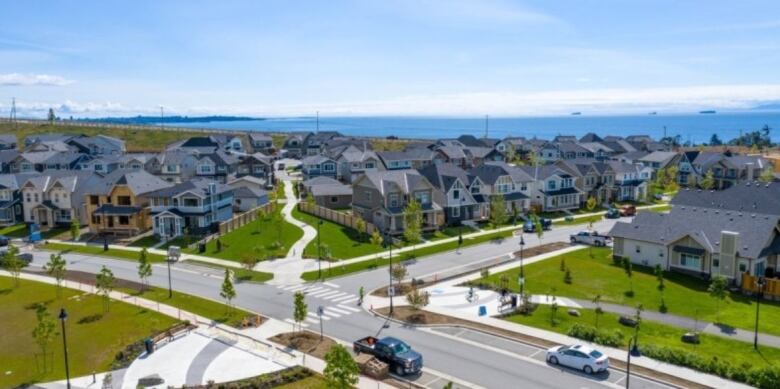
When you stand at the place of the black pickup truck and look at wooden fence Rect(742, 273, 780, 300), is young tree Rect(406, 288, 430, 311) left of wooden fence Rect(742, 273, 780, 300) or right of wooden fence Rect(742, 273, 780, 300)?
left

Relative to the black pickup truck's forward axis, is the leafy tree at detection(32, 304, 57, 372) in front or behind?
behind

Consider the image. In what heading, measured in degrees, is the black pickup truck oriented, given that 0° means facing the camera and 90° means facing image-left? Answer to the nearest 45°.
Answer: approximately 315°

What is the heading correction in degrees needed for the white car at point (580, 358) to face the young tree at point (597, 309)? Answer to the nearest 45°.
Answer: approximately 45° to its right

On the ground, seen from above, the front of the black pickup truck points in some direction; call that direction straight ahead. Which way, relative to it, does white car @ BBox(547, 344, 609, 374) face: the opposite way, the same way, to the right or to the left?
the opposite way

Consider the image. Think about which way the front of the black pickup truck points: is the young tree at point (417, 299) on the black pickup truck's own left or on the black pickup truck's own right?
on the black pickup truck's own left

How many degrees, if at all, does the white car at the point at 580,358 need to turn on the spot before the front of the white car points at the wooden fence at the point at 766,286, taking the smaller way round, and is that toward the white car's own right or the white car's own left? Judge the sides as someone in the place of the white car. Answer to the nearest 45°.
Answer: approximately 90° to the white car's own right

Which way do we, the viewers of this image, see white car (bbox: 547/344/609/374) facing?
facing away from the viewer and to the left of the viewer
